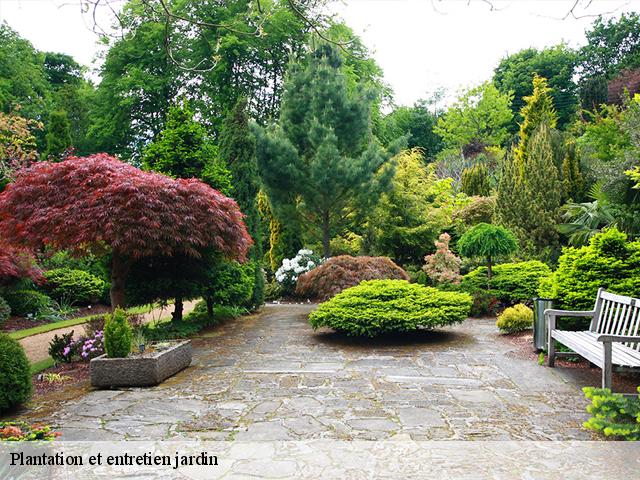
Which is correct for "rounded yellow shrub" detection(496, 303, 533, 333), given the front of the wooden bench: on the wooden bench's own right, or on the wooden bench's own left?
on the wooden bench's own right

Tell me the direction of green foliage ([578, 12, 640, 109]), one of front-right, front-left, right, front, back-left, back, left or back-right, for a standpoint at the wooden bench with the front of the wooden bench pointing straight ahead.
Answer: back-right

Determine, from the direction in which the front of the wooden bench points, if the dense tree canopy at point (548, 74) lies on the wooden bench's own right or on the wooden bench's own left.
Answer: on the wooden bench's own right

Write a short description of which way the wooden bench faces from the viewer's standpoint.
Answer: facing the viewer and to the left of the viewer

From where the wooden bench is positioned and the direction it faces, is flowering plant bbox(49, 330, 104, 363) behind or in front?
in front

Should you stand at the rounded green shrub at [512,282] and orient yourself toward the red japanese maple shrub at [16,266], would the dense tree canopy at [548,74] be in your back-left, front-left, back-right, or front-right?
back-right

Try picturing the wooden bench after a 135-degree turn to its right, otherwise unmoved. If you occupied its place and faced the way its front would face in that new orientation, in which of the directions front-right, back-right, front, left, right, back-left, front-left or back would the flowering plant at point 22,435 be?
back-left

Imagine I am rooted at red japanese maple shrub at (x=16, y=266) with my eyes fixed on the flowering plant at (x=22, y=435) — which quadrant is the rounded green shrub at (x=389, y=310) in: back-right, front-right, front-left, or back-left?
front-left

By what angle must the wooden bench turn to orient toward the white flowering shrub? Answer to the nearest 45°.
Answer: approximately 90° to its right

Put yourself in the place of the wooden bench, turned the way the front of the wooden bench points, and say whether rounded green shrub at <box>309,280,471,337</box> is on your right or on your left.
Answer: on your right

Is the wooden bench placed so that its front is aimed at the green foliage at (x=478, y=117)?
no

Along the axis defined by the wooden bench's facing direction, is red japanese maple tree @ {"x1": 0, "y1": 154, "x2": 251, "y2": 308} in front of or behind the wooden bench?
in front

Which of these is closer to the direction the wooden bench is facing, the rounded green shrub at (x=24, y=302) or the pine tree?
the rounded green shrub

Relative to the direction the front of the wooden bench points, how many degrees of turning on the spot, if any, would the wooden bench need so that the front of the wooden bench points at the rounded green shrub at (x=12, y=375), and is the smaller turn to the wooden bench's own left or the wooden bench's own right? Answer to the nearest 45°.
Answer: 0° — it already faces it
